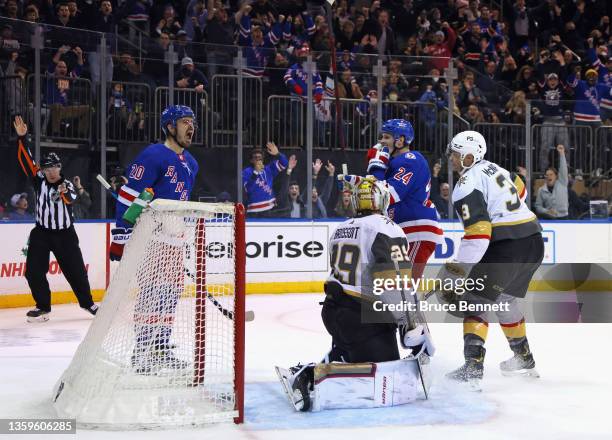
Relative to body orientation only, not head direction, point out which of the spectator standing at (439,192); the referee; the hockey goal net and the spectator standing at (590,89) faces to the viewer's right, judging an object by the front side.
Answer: the hockey goal net

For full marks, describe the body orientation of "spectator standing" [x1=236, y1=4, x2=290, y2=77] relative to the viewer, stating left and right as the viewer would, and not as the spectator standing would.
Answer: facing the viewer

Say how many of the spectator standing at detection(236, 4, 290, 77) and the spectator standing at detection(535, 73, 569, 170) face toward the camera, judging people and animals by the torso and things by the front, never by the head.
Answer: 2

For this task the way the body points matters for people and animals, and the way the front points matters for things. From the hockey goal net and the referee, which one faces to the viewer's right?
the hockey goal net

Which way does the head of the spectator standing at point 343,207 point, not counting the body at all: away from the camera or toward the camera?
toward the camera

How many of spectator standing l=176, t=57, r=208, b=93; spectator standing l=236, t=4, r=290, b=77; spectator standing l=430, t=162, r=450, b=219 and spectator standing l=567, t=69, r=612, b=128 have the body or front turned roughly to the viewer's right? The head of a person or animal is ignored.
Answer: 0

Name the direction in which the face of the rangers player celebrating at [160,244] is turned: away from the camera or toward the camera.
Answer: toward the camera

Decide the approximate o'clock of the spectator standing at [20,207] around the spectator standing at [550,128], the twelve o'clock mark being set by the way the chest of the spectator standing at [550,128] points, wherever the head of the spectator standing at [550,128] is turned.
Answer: the spectator standing at [20,207] is roughly at 2 o'clock from the spectator standing at [550,128].

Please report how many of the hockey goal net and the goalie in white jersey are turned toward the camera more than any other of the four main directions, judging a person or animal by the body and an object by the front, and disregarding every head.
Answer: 0

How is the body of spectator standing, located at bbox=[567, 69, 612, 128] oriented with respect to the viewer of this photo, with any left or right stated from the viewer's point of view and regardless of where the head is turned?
facing the viewer

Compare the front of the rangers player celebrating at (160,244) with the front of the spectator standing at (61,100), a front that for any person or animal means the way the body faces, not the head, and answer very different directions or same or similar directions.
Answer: same or similar directions

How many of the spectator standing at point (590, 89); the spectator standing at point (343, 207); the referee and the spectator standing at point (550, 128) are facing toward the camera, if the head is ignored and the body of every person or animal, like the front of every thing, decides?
4

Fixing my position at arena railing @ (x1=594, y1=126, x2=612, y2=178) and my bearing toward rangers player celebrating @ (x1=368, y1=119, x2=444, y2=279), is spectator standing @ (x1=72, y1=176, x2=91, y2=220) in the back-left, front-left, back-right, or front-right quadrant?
front-right

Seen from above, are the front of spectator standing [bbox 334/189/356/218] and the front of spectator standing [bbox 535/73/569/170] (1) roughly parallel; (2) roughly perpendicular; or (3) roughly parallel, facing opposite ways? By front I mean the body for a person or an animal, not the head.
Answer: roughly parallel
